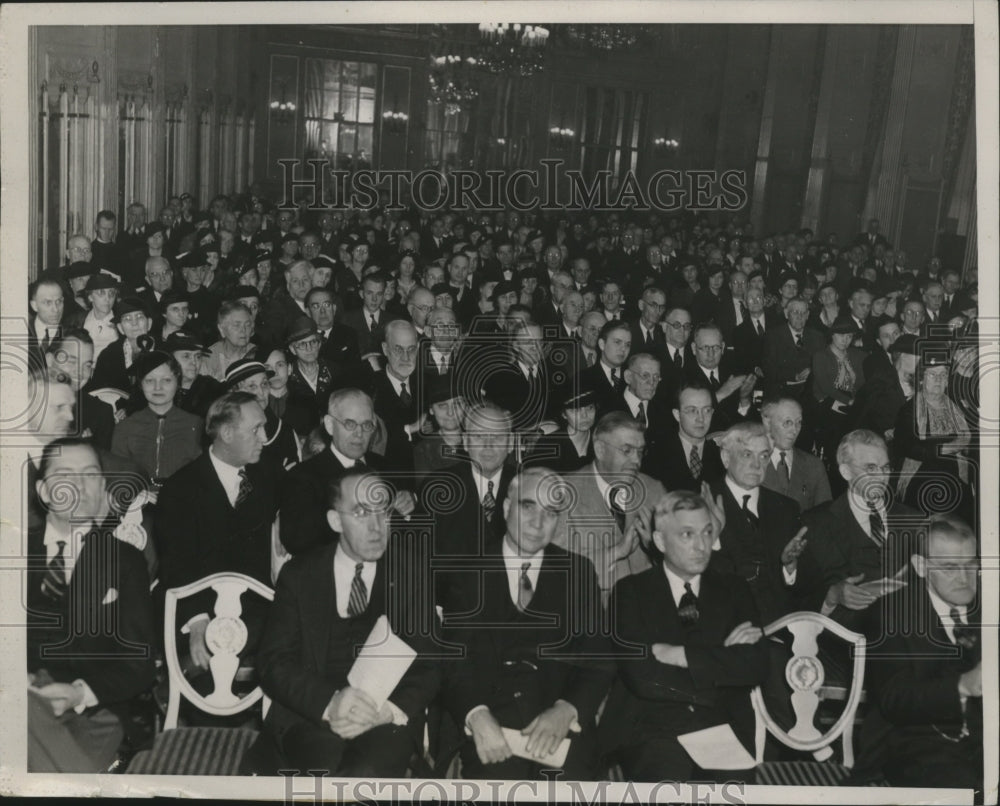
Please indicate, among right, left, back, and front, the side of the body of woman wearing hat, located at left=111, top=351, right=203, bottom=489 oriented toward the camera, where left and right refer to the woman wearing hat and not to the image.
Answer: front

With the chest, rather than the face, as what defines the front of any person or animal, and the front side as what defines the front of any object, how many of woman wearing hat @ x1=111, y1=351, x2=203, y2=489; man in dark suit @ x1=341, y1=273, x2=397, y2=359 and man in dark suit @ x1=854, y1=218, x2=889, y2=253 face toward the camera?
3

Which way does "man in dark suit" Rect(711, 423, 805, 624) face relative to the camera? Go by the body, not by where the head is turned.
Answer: toward the camera

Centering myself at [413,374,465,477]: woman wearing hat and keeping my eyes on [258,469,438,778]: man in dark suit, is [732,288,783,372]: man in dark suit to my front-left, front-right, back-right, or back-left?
back-left

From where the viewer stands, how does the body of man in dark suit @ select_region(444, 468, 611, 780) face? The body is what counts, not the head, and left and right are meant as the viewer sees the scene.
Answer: facing the viewer

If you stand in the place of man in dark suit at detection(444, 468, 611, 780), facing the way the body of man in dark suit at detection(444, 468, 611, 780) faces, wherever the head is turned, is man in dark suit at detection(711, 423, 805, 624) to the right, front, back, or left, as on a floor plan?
left

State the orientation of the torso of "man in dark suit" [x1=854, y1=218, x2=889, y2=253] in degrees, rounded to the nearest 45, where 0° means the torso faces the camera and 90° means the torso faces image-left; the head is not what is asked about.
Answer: approximately 0°

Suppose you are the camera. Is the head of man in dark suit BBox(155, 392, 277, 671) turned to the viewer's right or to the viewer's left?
to the viewer's right

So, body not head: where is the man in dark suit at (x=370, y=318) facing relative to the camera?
toward the camera

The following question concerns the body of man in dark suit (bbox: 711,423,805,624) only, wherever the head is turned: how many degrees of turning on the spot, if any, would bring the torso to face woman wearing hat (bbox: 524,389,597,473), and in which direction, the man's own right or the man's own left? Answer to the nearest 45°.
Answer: approximately 90° to the man's own right

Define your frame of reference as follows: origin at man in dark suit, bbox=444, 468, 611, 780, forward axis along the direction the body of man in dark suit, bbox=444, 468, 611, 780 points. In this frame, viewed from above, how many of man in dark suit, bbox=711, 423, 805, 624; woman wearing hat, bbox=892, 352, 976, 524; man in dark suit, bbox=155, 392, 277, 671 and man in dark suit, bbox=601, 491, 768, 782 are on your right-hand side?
1

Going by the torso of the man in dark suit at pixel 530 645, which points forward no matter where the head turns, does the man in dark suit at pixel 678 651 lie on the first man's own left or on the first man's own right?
on the first man's own left

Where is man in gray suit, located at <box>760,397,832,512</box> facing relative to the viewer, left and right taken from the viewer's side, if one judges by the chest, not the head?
facing the viewer and to the left of the viewer
